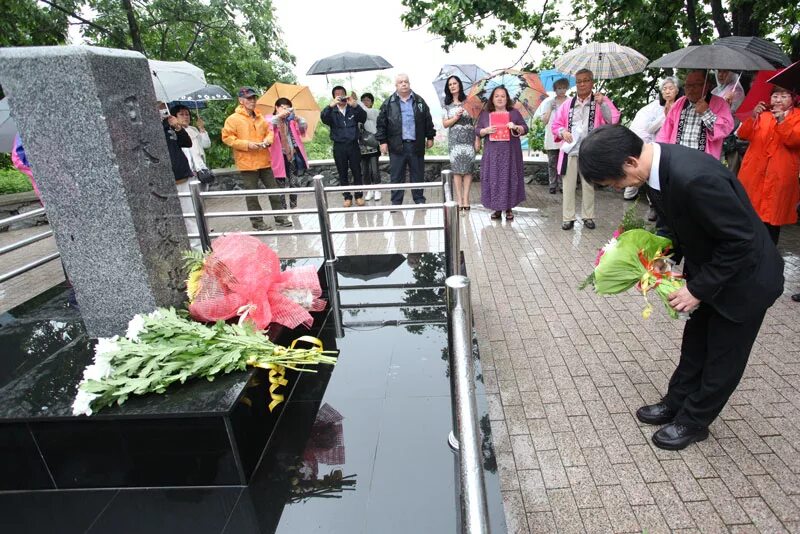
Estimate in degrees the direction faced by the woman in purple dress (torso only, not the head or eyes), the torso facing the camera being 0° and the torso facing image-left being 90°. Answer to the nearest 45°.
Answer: approximately 0°

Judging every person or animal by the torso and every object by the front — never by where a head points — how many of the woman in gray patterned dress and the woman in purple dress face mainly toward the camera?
2

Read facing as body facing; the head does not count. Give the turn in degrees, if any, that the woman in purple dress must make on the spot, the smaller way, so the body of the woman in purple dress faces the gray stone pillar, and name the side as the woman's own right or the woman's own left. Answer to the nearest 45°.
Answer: approximately 45° to the woman's own right

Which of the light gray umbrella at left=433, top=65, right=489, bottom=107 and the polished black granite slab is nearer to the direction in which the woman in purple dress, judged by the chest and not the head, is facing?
the polished black granite slab

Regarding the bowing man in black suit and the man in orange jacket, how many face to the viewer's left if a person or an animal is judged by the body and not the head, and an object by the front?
1

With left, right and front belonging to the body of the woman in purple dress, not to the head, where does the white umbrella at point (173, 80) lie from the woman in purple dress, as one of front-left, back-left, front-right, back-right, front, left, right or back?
right

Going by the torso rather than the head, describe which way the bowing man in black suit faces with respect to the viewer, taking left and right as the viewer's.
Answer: facing to the left of the viewer

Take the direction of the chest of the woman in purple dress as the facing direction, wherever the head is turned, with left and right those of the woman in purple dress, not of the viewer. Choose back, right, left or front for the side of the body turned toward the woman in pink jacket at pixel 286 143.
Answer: right

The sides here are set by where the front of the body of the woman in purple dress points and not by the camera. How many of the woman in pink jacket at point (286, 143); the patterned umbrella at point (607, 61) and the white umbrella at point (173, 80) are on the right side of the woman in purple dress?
2

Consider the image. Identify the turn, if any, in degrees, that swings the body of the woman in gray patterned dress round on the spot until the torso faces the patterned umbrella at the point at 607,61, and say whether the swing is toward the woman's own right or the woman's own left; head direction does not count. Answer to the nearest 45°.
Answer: approximately 45° to the woman's own left

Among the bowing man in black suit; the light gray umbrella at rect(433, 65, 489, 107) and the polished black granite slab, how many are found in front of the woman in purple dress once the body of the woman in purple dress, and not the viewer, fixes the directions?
2
